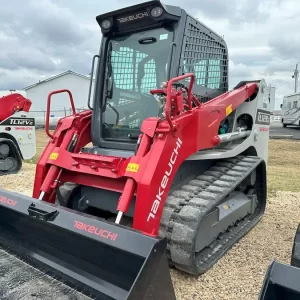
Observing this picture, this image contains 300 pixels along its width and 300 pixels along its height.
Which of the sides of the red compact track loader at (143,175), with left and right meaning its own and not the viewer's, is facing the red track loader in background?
right

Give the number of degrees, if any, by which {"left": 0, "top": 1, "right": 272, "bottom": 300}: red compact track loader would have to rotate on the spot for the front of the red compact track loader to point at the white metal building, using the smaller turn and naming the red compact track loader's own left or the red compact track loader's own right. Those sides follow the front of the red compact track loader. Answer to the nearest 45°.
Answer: approximately 135° to the red compact track loader's own right

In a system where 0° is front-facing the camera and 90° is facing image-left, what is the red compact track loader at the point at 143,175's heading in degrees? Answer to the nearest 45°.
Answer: approximately 45°

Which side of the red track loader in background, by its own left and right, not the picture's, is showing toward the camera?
left
